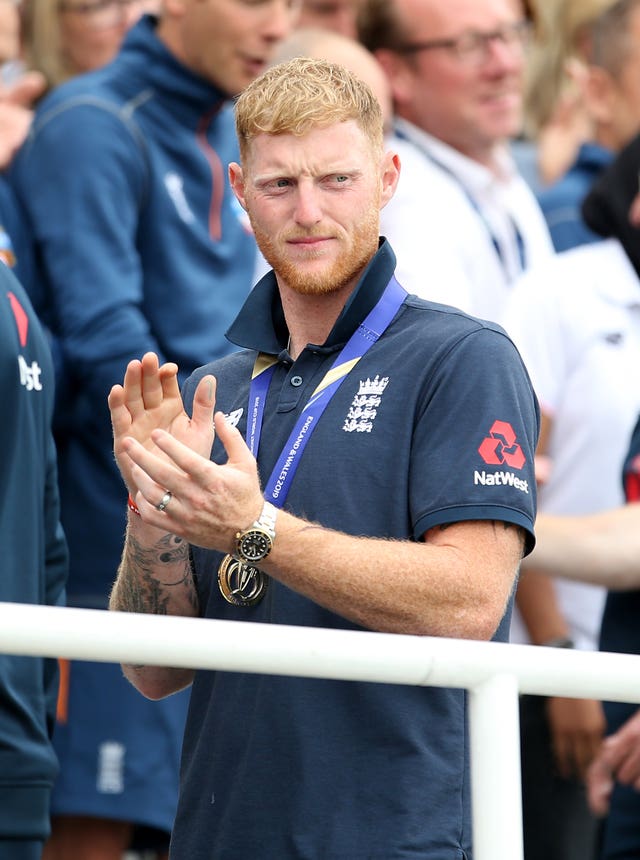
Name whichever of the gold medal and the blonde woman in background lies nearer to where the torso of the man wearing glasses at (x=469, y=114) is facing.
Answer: the gold medal

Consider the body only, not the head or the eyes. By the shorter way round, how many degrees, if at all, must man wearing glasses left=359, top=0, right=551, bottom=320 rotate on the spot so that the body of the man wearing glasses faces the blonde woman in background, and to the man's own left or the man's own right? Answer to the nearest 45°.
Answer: approximately 135° to the man's own right

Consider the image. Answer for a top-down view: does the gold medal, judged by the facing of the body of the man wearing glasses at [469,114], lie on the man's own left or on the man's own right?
on the man's own right

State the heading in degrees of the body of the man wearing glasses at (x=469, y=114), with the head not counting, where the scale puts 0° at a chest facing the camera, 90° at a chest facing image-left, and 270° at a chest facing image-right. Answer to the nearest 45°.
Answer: approximately 315°

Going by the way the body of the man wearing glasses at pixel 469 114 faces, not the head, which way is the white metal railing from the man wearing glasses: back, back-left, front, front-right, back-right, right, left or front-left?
front-right
